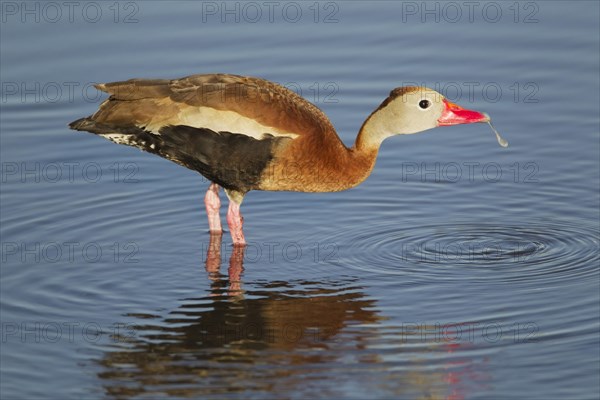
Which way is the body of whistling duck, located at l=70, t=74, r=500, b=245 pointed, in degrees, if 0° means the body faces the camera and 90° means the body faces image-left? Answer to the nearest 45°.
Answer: approximately 270°
